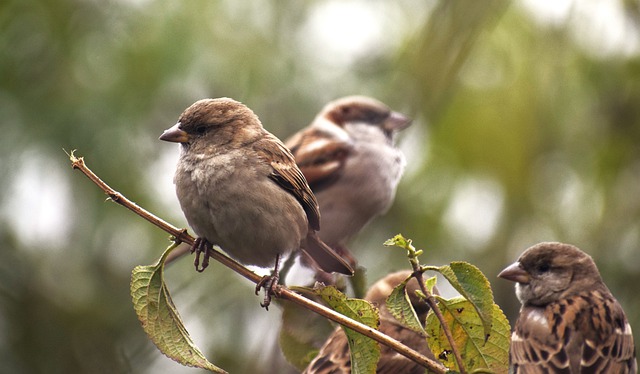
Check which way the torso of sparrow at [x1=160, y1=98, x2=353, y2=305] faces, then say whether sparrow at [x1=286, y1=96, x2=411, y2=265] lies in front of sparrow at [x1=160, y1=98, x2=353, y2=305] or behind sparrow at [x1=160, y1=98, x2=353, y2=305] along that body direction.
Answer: behind

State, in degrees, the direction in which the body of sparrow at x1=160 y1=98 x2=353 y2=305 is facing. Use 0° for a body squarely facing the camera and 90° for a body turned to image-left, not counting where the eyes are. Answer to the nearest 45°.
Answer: approximately 45°

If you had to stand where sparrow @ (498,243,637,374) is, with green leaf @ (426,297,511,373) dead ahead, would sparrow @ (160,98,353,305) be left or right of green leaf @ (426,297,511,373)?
right

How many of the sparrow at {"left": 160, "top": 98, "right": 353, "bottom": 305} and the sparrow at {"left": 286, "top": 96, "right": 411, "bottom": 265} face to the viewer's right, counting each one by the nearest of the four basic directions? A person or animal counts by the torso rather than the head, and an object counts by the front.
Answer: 1

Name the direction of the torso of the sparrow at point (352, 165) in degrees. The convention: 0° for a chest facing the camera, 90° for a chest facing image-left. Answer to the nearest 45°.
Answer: approximately 270°

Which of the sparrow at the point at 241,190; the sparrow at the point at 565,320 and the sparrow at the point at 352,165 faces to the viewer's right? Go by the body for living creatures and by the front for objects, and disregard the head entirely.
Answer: the sparrow at the point at 352,165
